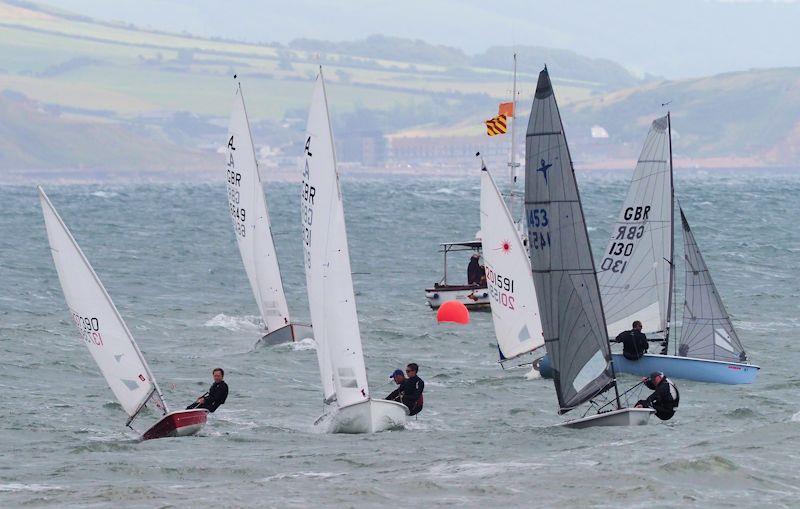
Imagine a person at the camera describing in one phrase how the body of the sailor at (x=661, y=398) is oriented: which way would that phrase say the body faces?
to the viewer's left

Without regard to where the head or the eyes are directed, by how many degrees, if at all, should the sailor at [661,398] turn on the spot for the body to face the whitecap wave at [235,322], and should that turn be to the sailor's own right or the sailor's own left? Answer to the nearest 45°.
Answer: approximately 45° to the sailor's own right

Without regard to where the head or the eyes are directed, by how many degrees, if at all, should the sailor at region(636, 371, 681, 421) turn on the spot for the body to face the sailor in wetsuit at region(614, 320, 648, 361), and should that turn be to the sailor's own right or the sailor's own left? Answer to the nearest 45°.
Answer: approximately 90° to the sailor's own right

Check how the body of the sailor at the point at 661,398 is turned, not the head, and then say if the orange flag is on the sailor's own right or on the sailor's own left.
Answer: on the sailor's own right

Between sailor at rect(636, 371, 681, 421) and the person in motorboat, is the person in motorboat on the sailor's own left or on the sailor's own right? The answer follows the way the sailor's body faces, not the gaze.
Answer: on the sailor's own right

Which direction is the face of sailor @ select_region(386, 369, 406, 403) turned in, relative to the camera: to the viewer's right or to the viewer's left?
to the viewer's left

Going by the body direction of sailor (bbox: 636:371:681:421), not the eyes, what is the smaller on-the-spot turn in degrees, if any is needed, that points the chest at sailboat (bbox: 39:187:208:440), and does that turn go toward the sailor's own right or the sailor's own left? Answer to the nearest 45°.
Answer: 0° — they already face it

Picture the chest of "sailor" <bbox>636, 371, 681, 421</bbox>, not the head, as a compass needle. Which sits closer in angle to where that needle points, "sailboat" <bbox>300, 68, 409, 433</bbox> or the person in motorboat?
the sailboat

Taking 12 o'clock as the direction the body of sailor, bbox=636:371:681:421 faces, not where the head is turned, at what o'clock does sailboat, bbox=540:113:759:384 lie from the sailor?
The sailboat is roughly at 3 o'clock from the sailor.

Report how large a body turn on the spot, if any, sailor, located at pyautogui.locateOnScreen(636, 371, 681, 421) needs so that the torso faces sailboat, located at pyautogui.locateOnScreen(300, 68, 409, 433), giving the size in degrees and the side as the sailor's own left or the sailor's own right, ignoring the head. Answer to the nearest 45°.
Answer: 0° — they already face it
